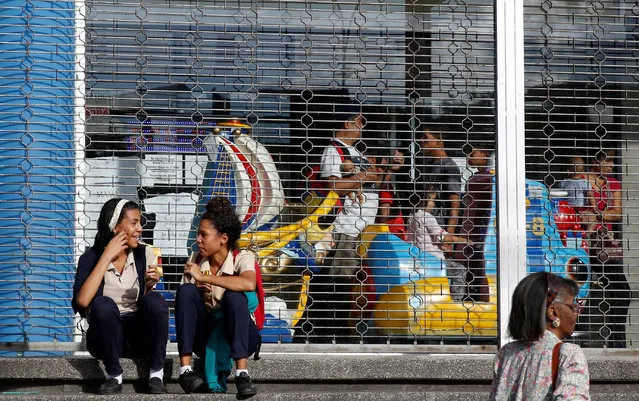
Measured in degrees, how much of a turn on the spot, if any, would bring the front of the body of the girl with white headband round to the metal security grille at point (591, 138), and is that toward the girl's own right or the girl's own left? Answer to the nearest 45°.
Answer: approximately 90° to the girl's own left

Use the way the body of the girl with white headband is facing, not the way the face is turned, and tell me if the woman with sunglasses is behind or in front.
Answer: in front

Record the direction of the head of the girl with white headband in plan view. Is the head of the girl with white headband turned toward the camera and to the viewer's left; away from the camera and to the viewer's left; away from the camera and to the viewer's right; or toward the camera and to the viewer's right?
toward the camera and to the viewer's right

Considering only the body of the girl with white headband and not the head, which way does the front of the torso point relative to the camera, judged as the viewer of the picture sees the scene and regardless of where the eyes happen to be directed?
toward the camera

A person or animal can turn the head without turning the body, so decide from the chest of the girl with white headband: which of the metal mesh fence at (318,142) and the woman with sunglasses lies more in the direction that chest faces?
the woman with sunglasses

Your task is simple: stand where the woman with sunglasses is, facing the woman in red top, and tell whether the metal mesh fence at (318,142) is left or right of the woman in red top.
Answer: left
